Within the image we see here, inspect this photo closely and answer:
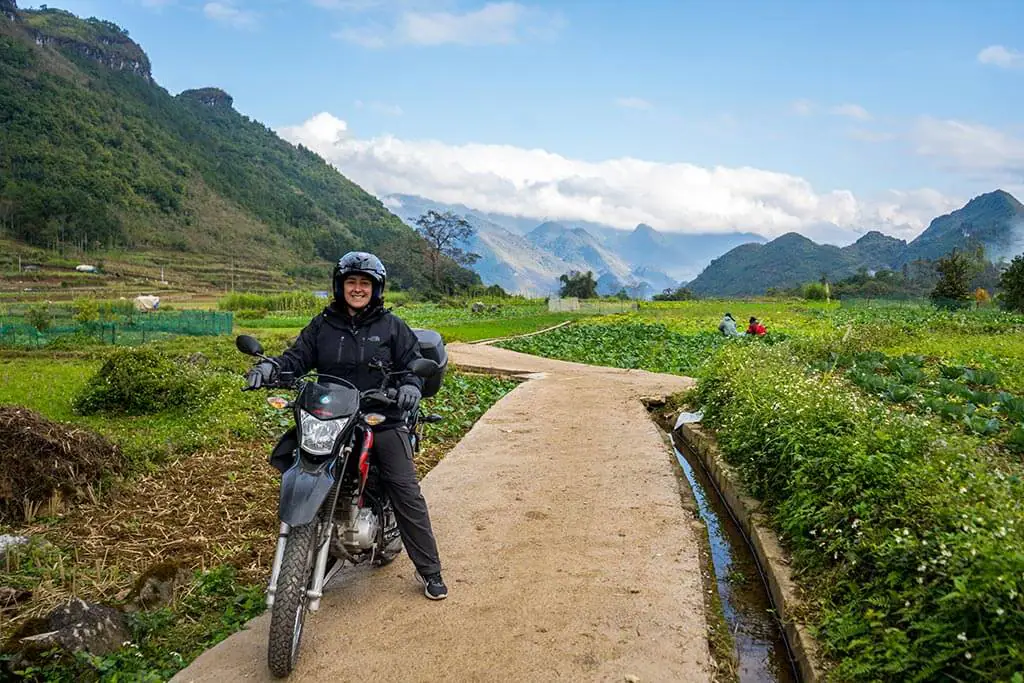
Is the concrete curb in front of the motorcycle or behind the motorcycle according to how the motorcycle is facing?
behind

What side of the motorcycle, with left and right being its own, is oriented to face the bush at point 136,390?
right

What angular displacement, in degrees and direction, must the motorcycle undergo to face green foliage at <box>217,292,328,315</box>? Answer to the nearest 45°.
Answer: approximately 135° to its right

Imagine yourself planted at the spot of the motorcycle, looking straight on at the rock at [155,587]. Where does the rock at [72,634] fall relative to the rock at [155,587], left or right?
left

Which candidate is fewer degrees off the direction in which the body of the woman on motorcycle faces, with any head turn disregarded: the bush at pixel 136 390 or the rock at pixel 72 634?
the rock

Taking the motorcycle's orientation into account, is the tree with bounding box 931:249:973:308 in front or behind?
behind

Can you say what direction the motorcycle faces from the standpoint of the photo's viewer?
facing the viewer and to the left of the viewer

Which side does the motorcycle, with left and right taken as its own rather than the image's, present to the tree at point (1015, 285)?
back

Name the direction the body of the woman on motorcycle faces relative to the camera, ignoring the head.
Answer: toward the camera

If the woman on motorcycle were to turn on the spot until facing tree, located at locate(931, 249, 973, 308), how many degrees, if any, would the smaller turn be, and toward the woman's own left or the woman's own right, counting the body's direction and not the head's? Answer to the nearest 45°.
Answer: approximately 135° to the woman's own left

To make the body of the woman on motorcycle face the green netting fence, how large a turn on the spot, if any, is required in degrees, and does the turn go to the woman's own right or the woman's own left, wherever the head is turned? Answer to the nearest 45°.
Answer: approximately 180°
